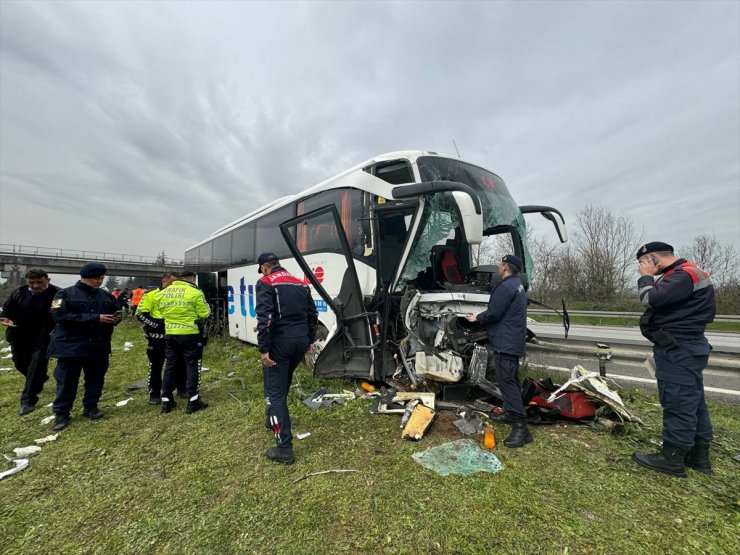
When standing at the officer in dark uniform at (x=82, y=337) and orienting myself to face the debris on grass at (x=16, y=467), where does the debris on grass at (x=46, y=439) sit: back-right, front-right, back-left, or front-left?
front-right

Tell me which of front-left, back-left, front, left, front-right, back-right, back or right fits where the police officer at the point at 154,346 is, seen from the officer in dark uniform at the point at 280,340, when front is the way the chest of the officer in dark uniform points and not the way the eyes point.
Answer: front

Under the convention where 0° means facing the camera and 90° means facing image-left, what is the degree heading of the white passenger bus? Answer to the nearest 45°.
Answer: approximately 315°

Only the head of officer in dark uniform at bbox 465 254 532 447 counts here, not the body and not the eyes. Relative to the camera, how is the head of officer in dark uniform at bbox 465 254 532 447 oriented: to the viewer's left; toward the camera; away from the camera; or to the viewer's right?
to the viewer's left

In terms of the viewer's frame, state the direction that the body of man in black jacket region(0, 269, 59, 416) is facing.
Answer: toward the camera

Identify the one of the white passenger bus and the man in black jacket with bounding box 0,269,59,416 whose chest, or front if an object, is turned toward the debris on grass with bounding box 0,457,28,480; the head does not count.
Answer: the man in black jacket

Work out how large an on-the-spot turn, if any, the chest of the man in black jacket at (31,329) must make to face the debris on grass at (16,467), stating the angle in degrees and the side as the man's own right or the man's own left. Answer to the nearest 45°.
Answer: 0° — they already face it

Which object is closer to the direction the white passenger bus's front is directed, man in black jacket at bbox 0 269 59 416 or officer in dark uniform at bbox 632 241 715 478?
the officer in dark uniform

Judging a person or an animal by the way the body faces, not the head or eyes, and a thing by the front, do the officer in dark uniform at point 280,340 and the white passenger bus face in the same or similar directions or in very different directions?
very different directions

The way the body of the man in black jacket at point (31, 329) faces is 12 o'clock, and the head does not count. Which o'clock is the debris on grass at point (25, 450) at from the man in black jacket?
The debris on grass is roughly at 12 o'clock from the man in black jacket.

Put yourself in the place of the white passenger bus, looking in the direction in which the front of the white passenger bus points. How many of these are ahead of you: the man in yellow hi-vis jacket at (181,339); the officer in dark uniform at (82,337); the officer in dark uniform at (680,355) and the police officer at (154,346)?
1

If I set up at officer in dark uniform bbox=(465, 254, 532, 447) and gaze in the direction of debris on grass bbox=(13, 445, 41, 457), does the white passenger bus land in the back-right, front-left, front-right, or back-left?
front-right
